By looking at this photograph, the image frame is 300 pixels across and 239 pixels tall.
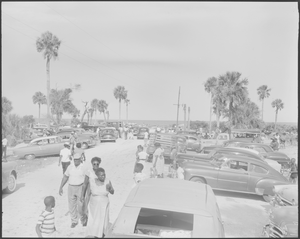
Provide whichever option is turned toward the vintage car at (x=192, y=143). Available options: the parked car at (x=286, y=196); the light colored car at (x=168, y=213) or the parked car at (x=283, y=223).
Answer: the light colored car

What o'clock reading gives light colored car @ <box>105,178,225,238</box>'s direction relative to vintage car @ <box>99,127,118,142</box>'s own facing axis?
The light colored car is roughly at 12 o'clock from the vintage car.

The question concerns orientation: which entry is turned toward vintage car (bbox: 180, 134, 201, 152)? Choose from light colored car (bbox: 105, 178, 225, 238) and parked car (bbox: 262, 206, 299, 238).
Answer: the light colored car

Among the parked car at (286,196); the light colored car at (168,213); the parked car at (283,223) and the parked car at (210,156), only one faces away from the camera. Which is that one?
the light colored car

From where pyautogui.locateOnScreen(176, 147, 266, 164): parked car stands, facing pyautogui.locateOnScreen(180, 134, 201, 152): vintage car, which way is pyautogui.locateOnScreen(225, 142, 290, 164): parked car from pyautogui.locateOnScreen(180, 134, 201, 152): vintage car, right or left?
right

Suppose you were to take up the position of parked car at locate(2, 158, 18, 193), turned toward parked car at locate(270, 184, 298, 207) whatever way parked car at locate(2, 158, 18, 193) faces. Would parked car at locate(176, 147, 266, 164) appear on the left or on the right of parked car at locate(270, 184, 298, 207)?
left

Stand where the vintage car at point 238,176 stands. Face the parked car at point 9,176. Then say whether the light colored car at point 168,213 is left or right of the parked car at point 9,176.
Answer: left

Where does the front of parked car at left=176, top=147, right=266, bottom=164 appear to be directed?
to the viewer's left

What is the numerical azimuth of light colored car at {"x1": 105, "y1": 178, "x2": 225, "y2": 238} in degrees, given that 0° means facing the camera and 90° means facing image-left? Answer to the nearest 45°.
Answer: approximately 180°

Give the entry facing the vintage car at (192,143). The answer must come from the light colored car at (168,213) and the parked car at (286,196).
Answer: the light colored car
